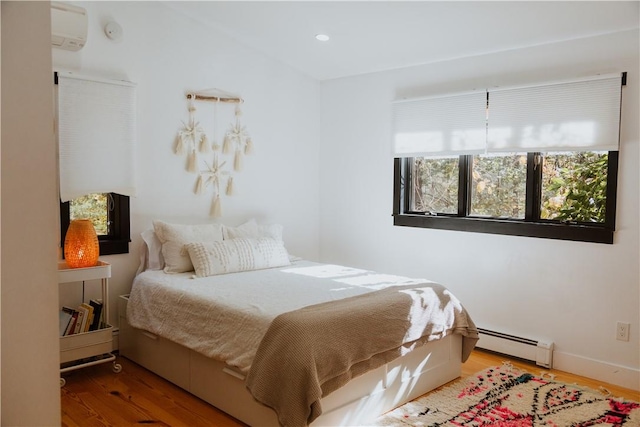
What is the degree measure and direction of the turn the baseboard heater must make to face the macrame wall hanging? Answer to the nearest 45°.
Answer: approximately 45° to its right

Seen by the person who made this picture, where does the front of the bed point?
facing the viewer and to the right of the viewer

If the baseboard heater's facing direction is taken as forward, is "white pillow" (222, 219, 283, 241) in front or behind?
in front

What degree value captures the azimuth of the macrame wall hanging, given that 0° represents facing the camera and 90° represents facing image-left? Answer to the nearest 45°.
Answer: approximately 315°

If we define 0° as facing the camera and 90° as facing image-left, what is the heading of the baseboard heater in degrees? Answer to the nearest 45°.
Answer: approximately 45°

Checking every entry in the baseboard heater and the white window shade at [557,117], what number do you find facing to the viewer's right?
0

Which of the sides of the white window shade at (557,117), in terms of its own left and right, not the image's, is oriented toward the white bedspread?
front

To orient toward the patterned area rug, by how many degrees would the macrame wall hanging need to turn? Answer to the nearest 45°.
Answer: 0° — it already faces it

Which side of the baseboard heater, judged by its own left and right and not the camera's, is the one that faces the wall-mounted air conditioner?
front

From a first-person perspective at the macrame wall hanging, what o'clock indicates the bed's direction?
The bed is roughly at 1 o'clock from the macrame wall hanging.

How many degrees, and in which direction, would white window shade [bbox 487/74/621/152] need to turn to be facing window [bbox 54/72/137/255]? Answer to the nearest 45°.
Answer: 0° — it already faces it

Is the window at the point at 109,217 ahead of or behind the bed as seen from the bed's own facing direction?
behind

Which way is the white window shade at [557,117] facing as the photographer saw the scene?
facing the viewer and to the left of the viewer
